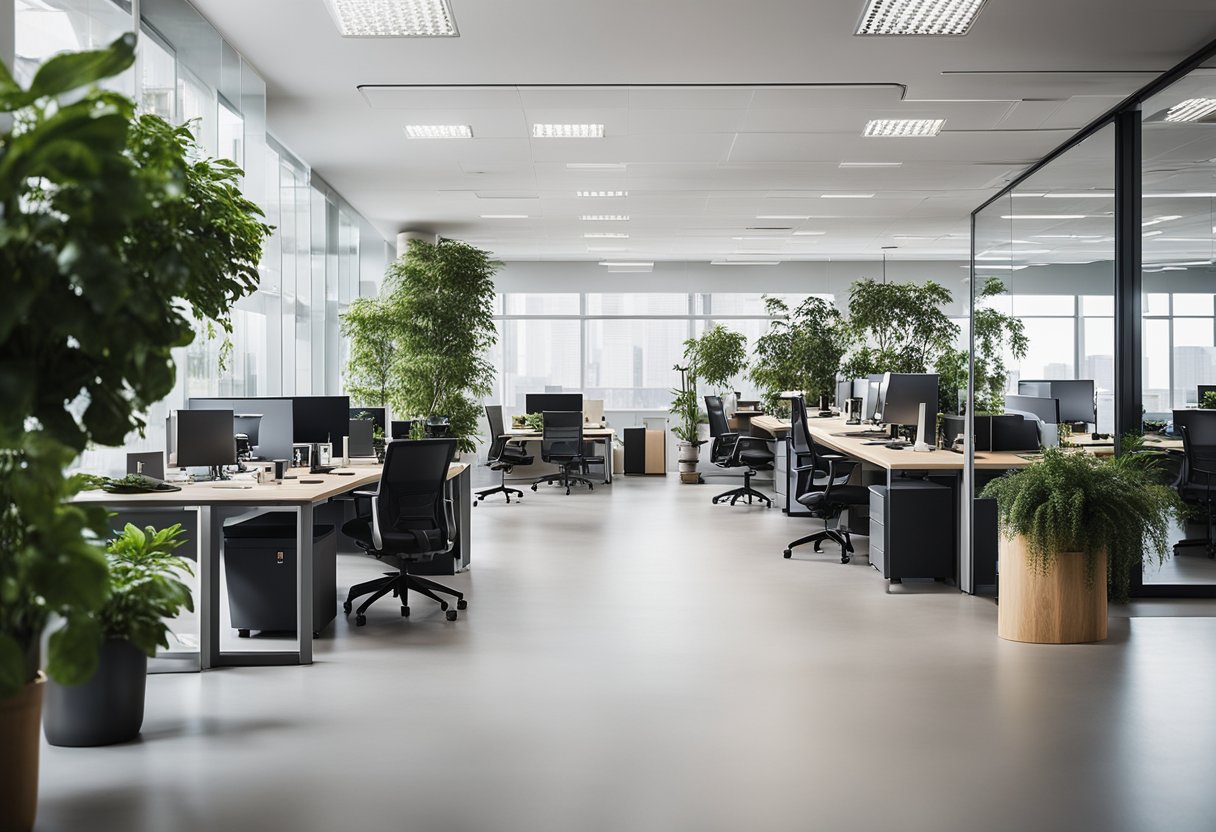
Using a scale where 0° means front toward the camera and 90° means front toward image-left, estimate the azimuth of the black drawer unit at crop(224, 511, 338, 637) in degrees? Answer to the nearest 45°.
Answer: approximately 0°

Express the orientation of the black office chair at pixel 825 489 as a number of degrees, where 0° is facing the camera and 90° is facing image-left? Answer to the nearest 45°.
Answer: approximately 270°

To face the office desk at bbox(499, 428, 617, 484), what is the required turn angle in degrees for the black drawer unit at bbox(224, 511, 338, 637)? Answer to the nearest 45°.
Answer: approximately 135° to its left

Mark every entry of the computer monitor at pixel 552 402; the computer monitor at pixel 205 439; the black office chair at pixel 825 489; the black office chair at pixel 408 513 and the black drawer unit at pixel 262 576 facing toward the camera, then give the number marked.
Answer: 3

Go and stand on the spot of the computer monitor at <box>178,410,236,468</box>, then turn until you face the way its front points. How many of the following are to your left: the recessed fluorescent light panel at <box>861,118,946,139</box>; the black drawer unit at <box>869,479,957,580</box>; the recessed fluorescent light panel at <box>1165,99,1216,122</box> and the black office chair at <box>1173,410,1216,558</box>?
4

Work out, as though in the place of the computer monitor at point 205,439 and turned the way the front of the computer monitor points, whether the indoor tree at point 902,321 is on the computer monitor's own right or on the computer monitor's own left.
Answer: on the computer monitor's own left

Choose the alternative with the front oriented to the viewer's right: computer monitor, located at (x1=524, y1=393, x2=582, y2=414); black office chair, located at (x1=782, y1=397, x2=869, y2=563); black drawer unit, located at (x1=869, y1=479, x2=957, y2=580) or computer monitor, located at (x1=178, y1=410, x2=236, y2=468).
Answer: the black office chair

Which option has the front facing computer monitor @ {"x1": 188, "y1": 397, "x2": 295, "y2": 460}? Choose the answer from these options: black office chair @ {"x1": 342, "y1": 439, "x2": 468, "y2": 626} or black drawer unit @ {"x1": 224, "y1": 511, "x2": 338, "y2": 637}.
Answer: the black office chair

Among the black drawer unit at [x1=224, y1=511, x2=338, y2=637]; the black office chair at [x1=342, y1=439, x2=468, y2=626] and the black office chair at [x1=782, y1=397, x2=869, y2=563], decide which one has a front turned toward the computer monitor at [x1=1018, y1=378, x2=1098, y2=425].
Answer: the black office chair at [x1=782, y1=397, x2=869, y2=563]
